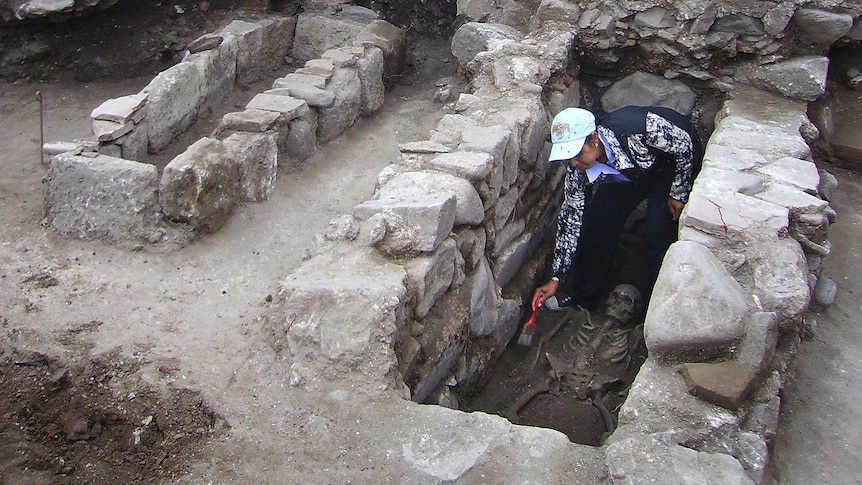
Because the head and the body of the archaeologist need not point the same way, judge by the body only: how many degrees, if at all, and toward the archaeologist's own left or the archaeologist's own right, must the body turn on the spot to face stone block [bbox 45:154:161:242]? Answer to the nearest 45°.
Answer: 0° — they already face it

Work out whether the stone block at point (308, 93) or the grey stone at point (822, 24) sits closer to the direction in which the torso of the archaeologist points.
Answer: the stone block

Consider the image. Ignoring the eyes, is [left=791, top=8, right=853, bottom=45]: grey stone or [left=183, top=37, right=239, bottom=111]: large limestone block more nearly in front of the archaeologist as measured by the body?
the large limestone block

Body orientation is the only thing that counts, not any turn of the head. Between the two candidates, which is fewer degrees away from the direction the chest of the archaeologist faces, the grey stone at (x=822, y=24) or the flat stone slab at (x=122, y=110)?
the flat stone slab

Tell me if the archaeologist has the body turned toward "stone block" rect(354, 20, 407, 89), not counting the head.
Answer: no

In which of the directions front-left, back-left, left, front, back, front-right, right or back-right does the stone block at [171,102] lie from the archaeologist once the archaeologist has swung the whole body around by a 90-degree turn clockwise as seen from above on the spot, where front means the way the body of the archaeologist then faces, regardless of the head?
front-left

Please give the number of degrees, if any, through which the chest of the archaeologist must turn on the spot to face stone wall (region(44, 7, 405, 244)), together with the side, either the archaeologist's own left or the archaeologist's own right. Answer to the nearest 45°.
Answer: approximately 45° to the archaeologist's own right

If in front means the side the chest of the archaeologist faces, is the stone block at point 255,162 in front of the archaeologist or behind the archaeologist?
in front

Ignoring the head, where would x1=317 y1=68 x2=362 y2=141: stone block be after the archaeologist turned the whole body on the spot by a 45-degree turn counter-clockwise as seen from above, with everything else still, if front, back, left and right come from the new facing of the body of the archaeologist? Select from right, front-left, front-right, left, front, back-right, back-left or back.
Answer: right

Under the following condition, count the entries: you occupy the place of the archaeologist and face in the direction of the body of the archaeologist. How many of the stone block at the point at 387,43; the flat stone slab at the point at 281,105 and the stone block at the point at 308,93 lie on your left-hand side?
0

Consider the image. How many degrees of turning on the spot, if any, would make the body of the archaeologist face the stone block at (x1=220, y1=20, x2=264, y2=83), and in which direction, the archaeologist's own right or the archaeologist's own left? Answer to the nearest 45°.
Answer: approximately 45° to the archaeologist's own right

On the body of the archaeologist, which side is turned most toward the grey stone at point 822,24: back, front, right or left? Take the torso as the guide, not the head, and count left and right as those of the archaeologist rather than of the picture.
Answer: back

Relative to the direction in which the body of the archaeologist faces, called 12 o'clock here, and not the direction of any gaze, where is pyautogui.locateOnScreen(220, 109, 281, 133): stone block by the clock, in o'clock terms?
The stone block is roughly at 1 o'clock from the archaeologist.

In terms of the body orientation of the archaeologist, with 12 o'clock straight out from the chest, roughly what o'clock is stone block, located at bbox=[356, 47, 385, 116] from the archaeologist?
The stone block is roughly at 2 o'clock from the archaeologist.

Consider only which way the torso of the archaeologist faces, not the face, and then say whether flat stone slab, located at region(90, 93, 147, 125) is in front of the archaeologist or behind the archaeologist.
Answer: in front

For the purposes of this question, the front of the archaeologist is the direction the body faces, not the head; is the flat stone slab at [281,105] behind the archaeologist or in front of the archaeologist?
in front

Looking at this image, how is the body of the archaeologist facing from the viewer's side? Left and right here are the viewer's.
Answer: facing the viewer and to the left of the viewer

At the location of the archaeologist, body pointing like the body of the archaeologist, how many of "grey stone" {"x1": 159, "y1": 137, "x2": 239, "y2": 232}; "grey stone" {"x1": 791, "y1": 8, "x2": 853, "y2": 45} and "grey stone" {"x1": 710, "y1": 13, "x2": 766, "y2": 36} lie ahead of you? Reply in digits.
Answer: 1
